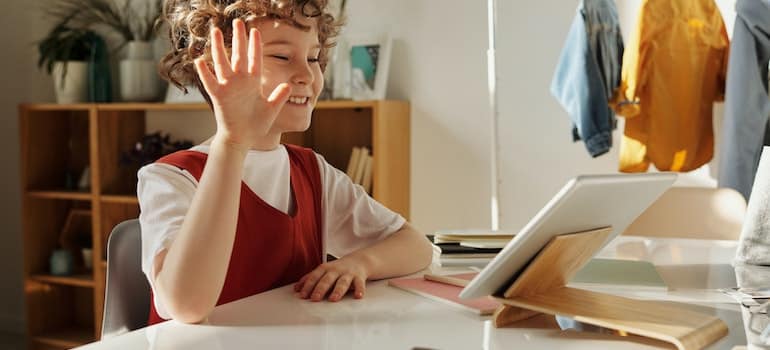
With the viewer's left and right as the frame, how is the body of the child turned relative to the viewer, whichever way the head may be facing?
facing the viewer and to the right of the viewer

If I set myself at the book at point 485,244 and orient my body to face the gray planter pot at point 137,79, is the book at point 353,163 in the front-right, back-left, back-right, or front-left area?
front-right

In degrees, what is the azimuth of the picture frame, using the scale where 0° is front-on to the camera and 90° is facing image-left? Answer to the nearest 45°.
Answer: approximately 0°

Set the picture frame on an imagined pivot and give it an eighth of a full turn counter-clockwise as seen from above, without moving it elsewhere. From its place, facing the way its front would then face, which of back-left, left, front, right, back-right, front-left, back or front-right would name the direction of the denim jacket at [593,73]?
front

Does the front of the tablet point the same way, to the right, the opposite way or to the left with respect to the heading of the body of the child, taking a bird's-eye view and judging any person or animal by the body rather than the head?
the opposite way

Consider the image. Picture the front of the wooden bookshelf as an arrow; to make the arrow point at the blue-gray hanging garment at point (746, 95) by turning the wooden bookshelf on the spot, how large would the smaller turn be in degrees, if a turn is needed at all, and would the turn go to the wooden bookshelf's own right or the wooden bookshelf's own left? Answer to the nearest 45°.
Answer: approximately 45° to the wooden bookshelf's own left

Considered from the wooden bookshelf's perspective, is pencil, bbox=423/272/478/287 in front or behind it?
in front

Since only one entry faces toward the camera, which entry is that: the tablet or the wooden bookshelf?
the wooden bookshelf

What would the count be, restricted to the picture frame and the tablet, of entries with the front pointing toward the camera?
1

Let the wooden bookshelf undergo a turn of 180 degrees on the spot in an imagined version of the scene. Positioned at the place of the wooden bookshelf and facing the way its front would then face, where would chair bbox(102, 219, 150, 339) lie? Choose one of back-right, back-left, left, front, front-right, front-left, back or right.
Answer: back

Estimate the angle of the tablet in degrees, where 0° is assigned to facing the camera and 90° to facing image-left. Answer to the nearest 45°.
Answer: approximately 135°

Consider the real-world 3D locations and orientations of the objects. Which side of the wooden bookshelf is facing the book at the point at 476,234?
front

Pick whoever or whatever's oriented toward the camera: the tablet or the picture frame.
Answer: the picture frame

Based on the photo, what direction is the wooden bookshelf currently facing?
toward the camera

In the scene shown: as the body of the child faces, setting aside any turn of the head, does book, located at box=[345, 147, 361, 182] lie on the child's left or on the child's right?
on the child's left

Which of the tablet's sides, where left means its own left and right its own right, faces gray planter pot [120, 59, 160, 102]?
front
